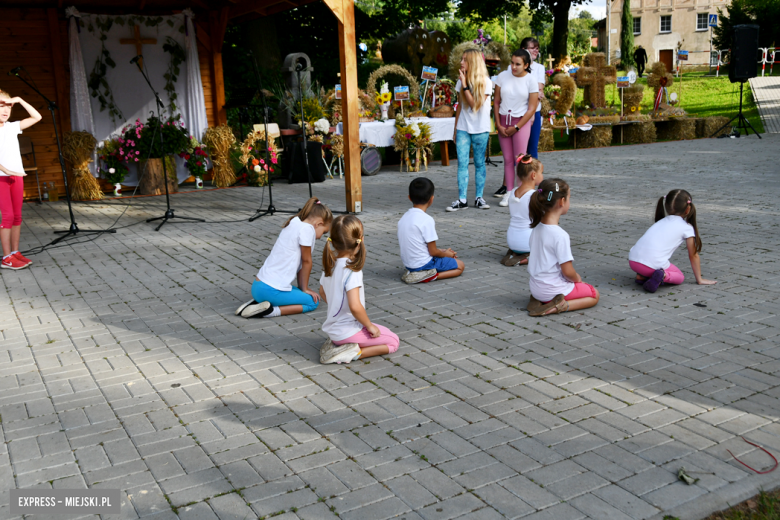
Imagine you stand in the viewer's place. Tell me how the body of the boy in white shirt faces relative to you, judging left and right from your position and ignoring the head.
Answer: facing away from the viewer and to the right of the viewer

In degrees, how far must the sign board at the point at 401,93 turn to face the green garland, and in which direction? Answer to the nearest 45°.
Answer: approximately 90° to its right

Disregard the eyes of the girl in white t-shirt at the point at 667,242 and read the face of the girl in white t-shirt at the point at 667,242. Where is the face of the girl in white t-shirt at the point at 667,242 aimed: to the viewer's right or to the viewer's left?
to the viewer's right

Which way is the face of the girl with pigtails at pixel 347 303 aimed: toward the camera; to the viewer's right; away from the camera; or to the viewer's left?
away from the camera

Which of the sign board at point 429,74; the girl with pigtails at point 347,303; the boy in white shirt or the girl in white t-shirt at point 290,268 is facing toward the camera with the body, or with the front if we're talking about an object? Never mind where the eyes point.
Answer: the sign board

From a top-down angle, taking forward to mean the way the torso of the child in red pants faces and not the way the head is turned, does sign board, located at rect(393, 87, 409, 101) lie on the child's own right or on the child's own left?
on the child's own left

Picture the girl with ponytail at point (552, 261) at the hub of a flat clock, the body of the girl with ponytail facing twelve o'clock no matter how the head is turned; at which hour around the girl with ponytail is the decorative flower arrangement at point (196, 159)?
The decorative flower arrangement is roughly at 9 o'clock from the girl with ponytail.

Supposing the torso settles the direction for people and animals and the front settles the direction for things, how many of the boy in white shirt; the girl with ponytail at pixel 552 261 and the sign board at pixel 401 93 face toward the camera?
1

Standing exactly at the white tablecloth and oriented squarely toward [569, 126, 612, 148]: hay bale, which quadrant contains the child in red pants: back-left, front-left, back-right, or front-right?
back-right

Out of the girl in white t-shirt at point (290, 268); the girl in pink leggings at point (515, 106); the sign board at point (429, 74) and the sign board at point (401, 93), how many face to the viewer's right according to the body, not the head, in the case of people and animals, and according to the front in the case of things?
1

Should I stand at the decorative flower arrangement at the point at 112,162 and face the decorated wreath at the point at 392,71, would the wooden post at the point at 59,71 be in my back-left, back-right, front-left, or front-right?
back-left
